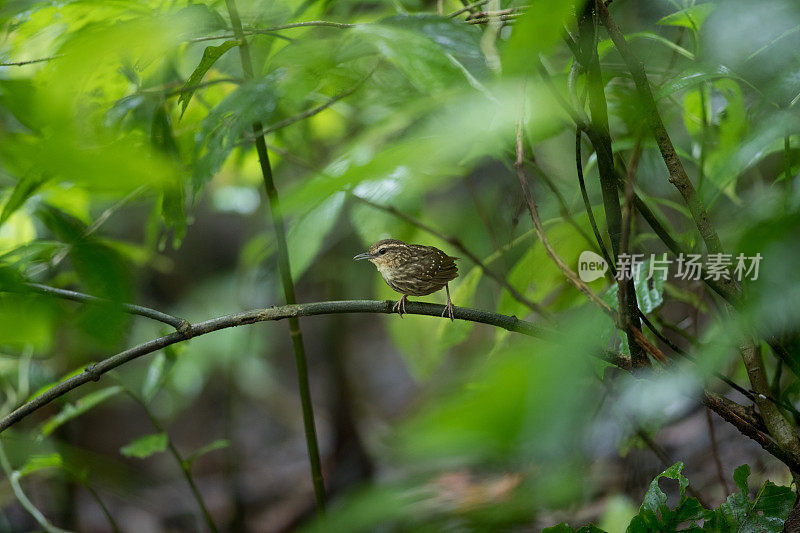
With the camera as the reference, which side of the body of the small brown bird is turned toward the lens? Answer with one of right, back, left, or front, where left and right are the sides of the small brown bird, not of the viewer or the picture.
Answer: left
